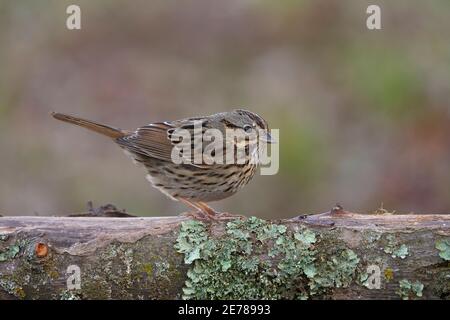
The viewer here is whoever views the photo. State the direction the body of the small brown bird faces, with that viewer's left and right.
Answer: facing to the right of the viewer
